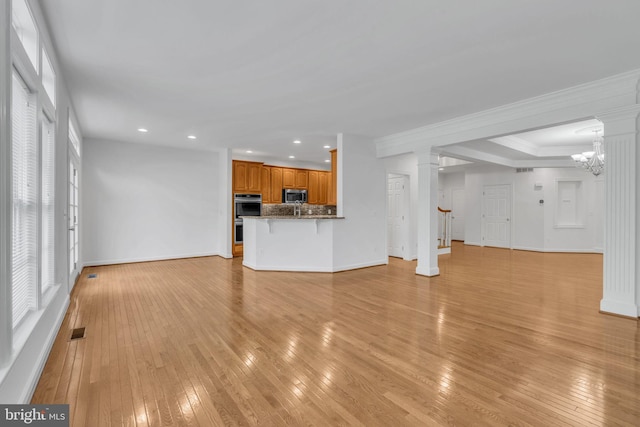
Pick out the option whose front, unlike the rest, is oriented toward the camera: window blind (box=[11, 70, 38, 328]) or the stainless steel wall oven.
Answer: the stainless steel wall oven

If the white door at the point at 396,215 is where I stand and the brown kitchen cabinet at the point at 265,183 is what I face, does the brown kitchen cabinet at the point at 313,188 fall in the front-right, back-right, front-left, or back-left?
front-right

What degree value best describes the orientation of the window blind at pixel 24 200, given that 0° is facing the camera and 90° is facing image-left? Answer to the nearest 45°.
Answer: approximately 270°

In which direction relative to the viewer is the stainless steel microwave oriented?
toward the camera

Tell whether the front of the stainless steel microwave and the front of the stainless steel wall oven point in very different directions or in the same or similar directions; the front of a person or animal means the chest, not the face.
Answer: same or similar directions

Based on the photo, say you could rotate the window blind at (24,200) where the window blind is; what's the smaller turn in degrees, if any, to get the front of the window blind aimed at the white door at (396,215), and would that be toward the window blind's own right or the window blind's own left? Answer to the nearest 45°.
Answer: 0° — it already faces it

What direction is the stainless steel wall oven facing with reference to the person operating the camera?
facing the viewer

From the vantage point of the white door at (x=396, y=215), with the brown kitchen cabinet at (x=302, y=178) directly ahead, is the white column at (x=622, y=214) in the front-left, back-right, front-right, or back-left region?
back-left

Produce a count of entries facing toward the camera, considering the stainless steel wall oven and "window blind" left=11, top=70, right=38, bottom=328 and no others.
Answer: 1

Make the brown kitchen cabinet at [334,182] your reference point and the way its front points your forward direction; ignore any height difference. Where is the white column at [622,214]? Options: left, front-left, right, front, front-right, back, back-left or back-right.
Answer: left

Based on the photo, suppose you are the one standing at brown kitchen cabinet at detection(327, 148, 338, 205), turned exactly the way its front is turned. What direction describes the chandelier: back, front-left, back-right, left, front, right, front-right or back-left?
back-left

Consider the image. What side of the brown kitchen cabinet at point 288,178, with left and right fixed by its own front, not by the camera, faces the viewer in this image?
front

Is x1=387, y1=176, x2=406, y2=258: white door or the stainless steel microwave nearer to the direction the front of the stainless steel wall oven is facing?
the white door

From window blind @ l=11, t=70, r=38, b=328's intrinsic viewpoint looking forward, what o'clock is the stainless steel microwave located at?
The stainless steel microwave is roughly at 11 o'clock from the window blind.
